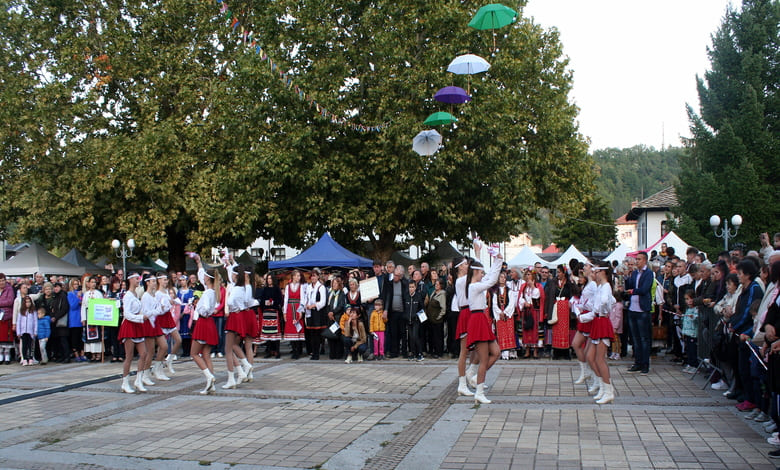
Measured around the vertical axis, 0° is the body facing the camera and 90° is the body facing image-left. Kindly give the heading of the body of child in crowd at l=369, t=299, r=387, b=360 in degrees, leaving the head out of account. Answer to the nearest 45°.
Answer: approximately 0°

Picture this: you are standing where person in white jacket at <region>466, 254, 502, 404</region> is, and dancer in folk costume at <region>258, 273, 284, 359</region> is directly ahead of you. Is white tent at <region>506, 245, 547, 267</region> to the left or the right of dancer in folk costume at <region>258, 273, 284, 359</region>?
right

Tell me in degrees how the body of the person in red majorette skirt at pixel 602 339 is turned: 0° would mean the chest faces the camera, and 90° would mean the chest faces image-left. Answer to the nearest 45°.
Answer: approximately 90°

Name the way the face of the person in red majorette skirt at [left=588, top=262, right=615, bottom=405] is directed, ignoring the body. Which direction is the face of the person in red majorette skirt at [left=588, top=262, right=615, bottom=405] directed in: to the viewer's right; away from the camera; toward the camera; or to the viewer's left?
to the viewer's left

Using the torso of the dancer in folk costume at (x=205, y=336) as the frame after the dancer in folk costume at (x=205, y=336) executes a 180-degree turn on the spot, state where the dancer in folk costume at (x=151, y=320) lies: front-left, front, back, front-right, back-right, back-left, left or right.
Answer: back-left

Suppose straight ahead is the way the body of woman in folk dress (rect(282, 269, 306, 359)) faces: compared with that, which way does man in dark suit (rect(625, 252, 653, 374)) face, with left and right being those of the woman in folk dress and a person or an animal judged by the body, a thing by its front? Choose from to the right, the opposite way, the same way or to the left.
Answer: to the right

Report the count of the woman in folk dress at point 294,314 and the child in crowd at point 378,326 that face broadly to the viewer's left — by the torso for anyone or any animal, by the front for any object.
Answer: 0

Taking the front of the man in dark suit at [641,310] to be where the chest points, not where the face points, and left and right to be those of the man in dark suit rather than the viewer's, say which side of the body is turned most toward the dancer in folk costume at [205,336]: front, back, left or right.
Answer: front

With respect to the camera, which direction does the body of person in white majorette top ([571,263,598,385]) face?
to the viewer's left

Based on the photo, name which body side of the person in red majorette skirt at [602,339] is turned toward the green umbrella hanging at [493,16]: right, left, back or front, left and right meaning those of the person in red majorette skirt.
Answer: right

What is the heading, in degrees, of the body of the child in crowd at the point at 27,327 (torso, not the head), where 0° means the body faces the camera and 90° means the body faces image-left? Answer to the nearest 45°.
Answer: approximately 0°
